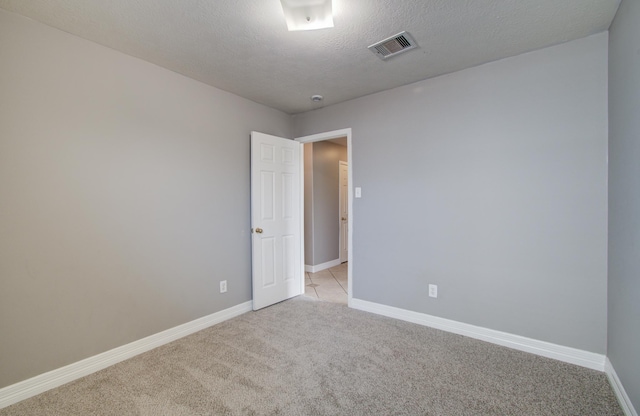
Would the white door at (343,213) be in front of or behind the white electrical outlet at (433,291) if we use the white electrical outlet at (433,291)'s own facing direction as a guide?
behind

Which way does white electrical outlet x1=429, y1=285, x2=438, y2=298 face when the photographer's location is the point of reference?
facing the viewer

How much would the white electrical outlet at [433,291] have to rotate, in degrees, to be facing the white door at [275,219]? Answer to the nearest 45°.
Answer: approximately 90° to its right
